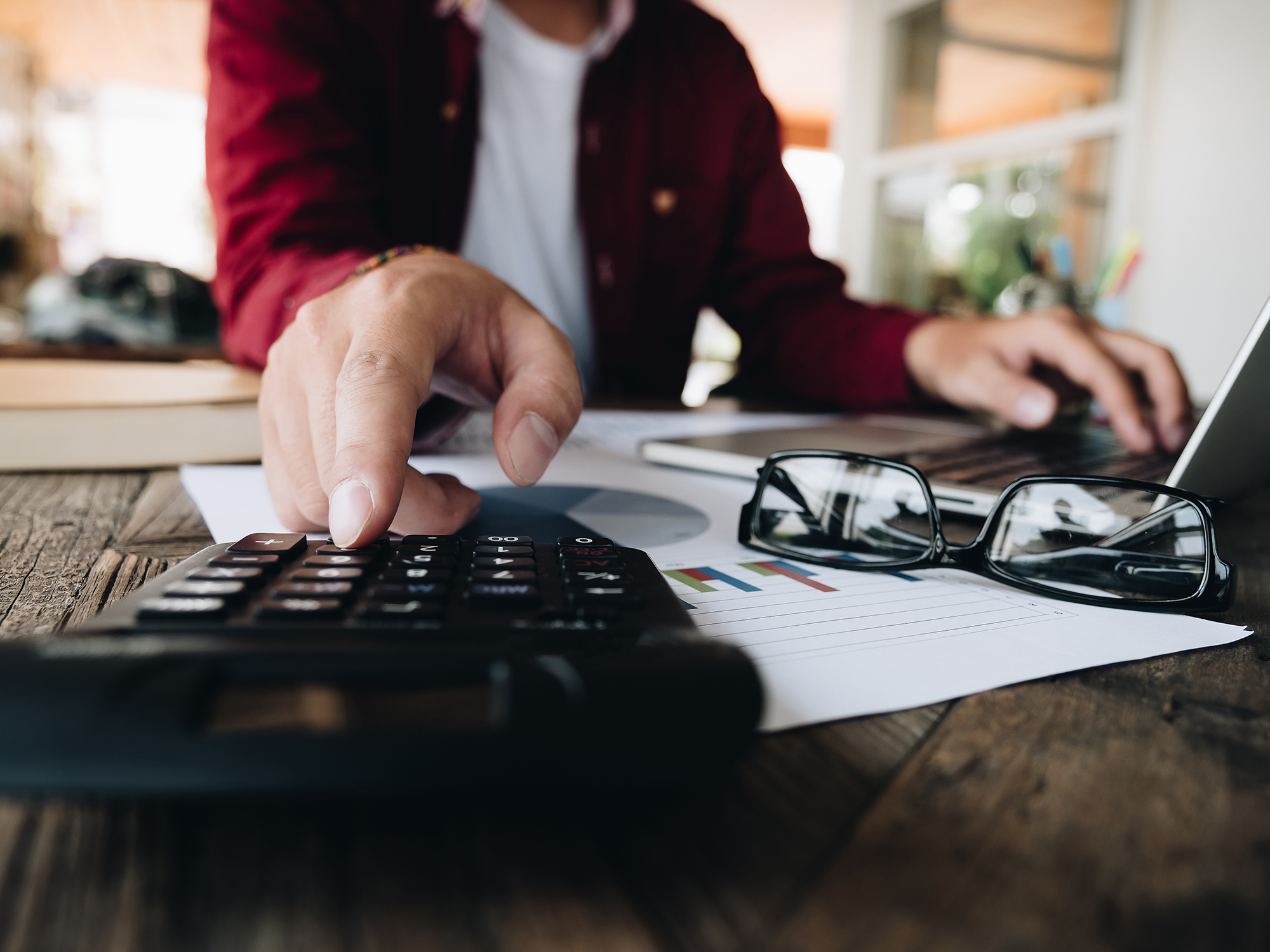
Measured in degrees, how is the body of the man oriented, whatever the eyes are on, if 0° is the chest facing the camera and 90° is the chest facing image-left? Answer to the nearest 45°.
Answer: approximately 0°

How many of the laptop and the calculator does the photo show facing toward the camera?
0

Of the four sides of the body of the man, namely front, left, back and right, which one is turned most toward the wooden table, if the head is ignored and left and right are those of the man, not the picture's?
front

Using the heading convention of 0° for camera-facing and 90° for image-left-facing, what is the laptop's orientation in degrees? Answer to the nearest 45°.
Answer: approximately 135°

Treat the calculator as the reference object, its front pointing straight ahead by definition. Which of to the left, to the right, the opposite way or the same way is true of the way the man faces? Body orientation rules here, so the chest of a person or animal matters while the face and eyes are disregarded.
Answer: the opposite way

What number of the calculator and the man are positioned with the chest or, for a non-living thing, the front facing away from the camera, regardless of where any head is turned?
1

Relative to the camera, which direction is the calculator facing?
away from the camera

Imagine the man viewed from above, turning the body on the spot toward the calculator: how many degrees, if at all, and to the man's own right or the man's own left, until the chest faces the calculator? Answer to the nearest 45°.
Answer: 0° — they already face it

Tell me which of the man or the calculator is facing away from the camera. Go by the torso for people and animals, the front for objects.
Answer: the calculator
